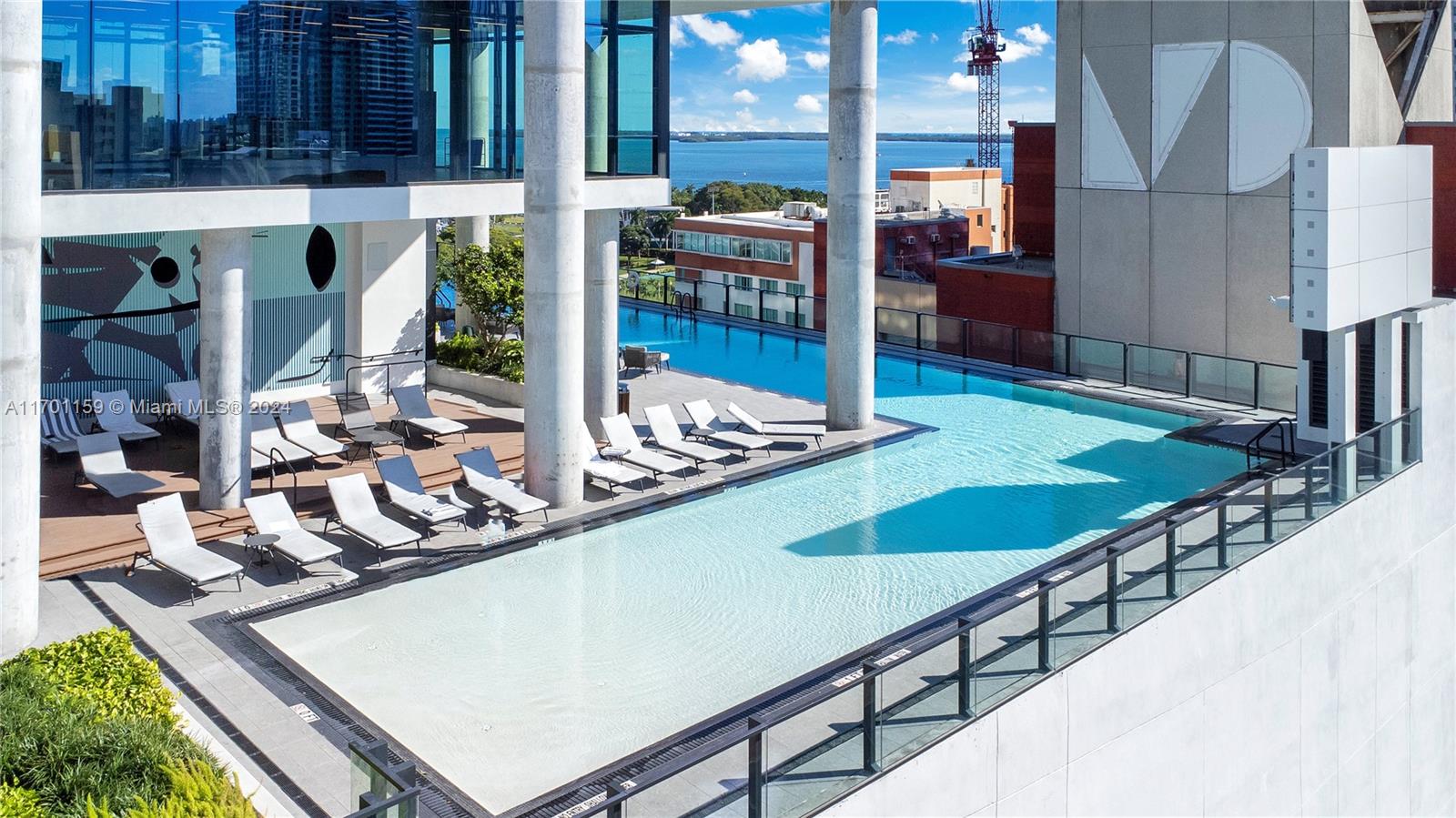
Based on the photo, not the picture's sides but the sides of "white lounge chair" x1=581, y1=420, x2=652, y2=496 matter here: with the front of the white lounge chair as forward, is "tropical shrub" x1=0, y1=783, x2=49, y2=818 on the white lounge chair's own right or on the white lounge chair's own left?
on the white lounge chair's own right

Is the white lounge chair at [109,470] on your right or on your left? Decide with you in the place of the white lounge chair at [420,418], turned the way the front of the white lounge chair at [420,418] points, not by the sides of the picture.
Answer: on your right

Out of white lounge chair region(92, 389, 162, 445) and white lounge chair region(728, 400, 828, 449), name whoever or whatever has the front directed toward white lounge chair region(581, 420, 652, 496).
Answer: white lounge chair region(92, 389, 162, 445)

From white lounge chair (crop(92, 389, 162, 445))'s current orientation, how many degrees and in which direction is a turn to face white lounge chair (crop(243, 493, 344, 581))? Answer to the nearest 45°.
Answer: approximately 45° to its right

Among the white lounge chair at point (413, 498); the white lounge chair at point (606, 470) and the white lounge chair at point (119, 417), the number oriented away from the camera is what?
0

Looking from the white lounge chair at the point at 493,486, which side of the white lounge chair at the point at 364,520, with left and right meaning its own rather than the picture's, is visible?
left

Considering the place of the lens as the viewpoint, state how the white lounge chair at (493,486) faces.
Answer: facing the viewer and to the right of the viewer
